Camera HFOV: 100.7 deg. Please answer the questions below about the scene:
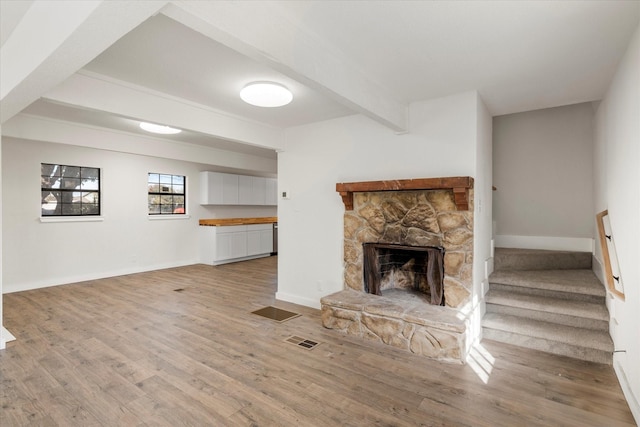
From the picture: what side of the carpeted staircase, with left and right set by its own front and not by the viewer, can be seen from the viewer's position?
front

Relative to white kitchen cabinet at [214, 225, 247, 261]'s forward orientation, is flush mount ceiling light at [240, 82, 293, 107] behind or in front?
in front

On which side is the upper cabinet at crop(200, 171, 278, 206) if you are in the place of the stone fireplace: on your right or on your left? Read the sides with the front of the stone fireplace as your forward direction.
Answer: on your right

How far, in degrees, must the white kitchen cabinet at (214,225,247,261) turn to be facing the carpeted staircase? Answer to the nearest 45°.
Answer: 0° — it already faces it

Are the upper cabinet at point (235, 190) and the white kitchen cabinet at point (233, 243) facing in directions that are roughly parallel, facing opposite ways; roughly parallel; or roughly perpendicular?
roughly parallel

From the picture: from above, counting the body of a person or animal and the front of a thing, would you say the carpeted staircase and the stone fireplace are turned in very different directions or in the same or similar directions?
same or similar directions

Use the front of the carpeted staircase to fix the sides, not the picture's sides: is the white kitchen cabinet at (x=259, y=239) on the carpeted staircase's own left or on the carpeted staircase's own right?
on the carpeted staircase's own right

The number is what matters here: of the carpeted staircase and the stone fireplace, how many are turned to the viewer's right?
0

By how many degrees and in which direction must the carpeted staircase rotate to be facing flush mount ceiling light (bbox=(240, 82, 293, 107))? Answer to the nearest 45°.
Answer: approximately 45° to its right

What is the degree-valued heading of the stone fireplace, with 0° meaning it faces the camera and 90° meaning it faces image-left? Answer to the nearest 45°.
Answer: approximately 45°

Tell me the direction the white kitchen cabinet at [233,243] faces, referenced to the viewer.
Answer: facing the viewer and to the right of the viewer

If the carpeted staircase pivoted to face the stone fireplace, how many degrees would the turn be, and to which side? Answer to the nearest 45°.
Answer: approximately 45° to its right

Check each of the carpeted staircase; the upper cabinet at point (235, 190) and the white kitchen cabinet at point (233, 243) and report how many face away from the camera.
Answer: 0

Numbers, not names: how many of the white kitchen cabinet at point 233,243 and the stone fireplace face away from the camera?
0

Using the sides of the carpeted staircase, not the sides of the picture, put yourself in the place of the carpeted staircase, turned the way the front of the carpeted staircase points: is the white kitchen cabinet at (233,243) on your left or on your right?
on your right

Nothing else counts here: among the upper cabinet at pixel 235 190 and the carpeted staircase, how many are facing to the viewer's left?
0
